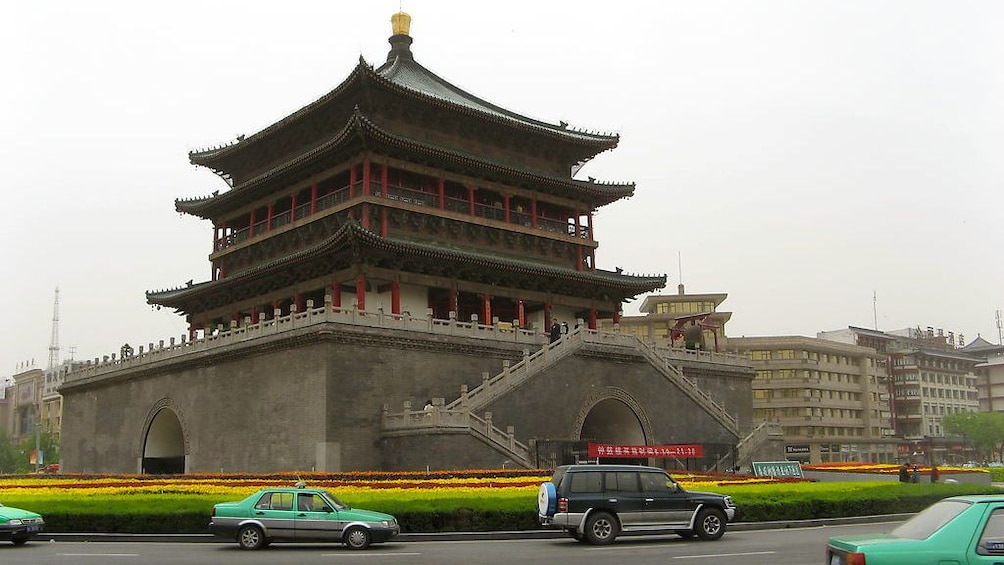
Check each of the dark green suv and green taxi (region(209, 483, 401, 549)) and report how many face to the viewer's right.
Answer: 2

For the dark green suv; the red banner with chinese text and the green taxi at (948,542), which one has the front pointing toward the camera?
the red banner with chinese text

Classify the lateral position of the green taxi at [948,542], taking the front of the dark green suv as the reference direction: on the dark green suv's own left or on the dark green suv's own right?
on the dark green suv's own right

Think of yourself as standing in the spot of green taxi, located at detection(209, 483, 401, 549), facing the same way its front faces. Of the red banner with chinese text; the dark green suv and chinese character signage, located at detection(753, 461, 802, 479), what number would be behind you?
0

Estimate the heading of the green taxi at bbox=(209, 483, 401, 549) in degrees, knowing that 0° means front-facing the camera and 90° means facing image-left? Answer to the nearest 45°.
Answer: approximately 270°

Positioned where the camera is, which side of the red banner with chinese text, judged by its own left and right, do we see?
front

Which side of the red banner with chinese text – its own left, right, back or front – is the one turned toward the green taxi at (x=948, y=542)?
front

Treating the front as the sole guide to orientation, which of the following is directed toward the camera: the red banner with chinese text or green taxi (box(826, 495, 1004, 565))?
the red banner with chinese text

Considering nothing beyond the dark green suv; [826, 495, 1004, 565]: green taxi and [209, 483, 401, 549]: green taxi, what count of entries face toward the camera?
0

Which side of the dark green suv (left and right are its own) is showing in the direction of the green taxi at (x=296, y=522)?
back

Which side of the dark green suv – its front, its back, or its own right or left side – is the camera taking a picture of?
right

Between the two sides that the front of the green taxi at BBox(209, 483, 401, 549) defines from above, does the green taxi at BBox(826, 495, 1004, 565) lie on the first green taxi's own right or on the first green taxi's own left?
on the first green taxi's own right

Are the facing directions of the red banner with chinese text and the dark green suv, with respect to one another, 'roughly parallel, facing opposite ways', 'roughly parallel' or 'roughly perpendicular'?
roughly perpendicular

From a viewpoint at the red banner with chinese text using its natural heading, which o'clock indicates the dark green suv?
The dark green suv is roughly at 12 o'clock from the red banner with chinese text.

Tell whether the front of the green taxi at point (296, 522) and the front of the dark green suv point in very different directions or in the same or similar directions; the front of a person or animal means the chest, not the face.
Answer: same or similar directions

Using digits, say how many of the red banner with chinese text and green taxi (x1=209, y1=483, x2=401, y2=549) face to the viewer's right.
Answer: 1

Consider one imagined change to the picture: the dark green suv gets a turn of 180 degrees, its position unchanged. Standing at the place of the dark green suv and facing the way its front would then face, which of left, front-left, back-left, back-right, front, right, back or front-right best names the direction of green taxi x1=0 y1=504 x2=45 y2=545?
front
